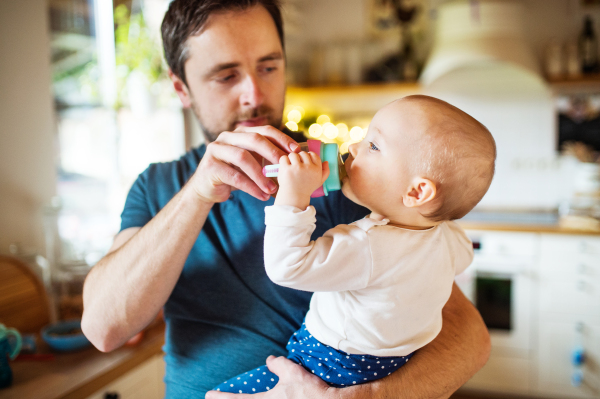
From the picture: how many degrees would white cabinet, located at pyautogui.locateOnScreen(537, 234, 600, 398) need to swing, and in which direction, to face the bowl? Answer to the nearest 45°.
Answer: approximately 45° to its right

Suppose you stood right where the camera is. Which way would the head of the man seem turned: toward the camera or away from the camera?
toward the camera

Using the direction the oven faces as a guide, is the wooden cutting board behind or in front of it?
in front

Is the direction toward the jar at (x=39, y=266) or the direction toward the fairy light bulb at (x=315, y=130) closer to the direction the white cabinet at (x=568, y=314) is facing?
the jar

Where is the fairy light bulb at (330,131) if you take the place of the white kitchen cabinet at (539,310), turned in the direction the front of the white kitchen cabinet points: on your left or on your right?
on your right

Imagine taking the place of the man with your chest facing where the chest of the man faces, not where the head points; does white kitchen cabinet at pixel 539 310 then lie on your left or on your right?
on your left

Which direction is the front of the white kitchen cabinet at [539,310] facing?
toward the camera

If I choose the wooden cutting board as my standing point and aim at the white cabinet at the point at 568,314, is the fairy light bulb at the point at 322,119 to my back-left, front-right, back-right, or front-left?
front-left

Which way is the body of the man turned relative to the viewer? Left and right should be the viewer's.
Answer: facing the viewer and to the right of the viewer

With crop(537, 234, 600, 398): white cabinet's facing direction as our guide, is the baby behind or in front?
in front

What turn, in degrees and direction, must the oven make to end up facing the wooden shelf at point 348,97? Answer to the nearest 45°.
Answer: approximately 135° to its right

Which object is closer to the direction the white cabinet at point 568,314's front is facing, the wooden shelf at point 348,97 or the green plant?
the green plant

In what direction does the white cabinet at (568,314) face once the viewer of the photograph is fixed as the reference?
facing the viewer

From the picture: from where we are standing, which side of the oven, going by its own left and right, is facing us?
front
